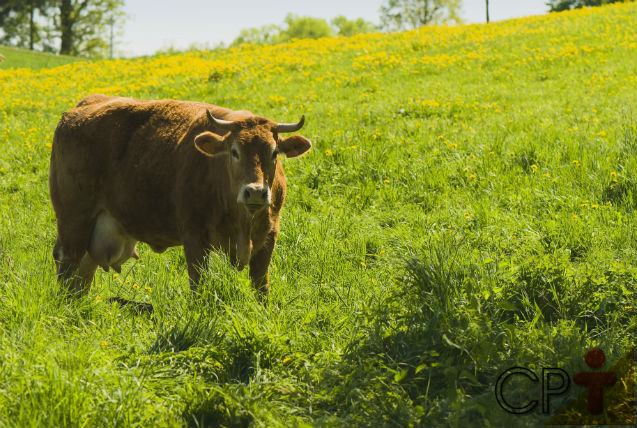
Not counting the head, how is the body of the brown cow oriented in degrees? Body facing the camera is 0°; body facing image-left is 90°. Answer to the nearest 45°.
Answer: approximately 315°
